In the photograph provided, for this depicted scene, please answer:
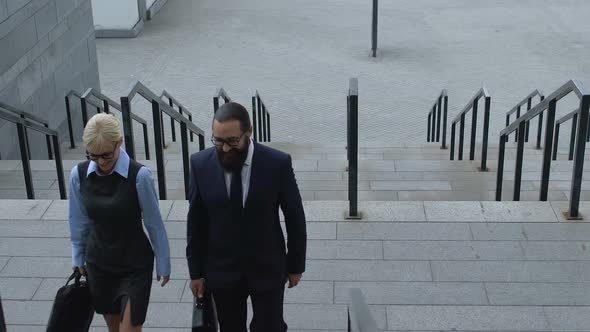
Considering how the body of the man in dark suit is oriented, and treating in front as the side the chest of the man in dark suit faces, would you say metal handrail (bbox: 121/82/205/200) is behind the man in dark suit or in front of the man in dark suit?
behind

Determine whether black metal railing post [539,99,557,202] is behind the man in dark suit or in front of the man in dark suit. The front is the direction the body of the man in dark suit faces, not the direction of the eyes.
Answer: behind

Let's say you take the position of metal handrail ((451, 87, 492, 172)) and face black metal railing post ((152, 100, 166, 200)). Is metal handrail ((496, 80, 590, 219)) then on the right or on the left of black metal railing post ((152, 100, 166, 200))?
left

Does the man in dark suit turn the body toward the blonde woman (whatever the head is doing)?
no

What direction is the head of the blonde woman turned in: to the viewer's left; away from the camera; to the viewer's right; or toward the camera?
toward the camera

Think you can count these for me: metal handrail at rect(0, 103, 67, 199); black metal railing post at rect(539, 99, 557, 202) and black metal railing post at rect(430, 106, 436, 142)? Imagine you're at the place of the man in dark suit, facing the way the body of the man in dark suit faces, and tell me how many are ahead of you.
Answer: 0

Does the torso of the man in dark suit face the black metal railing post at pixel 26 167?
no

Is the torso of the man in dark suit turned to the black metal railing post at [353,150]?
no

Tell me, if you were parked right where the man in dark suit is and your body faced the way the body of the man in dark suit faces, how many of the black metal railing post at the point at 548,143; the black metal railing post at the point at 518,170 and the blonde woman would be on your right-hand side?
1

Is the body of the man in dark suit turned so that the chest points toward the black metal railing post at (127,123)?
no

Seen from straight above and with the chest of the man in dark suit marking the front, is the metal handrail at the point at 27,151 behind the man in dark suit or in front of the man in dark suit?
behind

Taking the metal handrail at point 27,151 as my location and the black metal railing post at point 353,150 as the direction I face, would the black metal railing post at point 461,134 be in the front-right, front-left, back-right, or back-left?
front-left

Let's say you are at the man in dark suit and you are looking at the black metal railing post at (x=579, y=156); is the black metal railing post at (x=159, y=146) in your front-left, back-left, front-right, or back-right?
front-left

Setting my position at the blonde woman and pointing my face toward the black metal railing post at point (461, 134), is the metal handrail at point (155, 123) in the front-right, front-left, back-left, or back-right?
front-left

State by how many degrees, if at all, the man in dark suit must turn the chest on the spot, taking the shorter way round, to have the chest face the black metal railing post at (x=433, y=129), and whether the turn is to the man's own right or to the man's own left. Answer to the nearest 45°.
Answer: approximately 180°

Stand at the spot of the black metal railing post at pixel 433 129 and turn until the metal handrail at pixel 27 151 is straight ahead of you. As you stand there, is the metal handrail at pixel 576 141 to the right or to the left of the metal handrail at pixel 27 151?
left

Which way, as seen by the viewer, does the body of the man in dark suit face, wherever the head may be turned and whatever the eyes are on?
toward the camera
